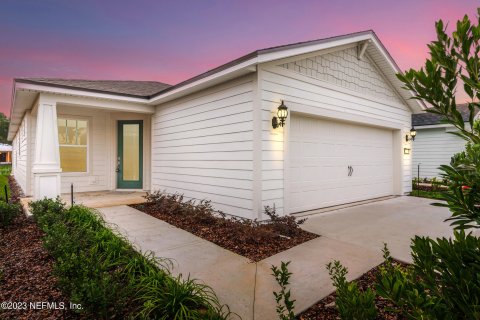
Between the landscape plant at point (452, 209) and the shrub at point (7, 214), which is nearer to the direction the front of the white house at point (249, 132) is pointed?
the landscape plant

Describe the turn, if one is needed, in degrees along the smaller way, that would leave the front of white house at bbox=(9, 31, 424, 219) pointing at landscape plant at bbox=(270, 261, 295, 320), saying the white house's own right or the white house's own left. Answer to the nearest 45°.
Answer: approximately 45° to the white house's own right

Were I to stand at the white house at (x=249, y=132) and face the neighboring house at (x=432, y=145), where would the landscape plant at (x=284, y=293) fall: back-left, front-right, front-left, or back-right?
back-right

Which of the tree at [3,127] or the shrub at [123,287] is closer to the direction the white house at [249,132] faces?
the shrub

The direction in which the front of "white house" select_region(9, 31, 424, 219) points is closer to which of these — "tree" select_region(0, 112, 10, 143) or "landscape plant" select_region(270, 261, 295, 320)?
the landscape plant

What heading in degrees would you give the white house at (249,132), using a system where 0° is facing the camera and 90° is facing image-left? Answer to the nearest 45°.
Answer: approximately 315°

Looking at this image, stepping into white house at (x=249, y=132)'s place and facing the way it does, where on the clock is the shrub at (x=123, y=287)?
The shrub is roughly at 2 o'clock from the white house.
